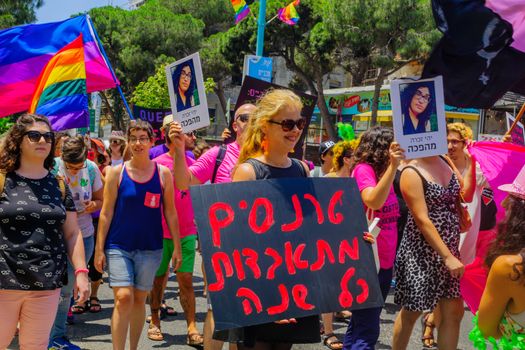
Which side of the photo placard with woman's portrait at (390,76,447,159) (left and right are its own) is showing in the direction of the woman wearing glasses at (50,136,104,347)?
right

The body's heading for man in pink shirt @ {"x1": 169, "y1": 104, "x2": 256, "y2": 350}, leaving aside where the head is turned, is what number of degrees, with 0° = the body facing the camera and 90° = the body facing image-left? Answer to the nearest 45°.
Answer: approximately 315°

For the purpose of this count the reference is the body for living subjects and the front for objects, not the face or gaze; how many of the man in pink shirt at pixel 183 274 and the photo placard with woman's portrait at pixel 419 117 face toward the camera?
2

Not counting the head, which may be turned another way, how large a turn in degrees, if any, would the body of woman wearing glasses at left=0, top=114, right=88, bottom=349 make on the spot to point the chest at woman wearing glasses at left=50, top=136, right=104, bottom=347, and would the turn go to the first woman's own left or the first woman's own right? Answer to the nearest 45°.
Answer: approximately 135° to the first woman's own left

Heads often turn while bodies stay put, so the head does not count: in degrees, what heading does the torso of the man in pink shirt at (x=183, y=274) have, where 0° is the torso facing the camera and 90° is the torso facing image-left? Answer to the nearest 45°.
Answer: approximately 0°

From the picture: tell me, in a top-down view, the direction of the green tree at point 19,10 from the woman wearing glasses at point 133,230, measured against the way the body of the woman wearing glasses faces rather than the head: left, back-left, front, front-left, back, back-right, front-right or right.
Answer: back

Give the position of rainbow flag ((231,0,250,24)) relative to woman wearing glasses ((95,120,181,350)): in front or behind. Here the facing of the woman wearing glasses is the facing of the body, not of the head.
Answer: behind

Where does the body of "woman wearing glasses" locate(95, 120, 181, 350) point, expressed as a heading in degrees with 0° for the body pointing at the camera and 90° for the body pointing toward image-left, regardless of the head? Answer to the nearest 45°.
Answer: approximately 0°

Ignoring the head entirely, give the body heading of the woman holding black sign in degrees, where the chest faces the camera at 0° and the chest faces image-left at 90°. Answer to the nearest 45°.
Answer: approximately 315°

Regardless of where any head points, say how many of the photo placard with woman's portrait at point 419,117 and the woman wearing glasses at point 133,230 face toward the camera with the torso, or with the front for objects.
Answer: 2
